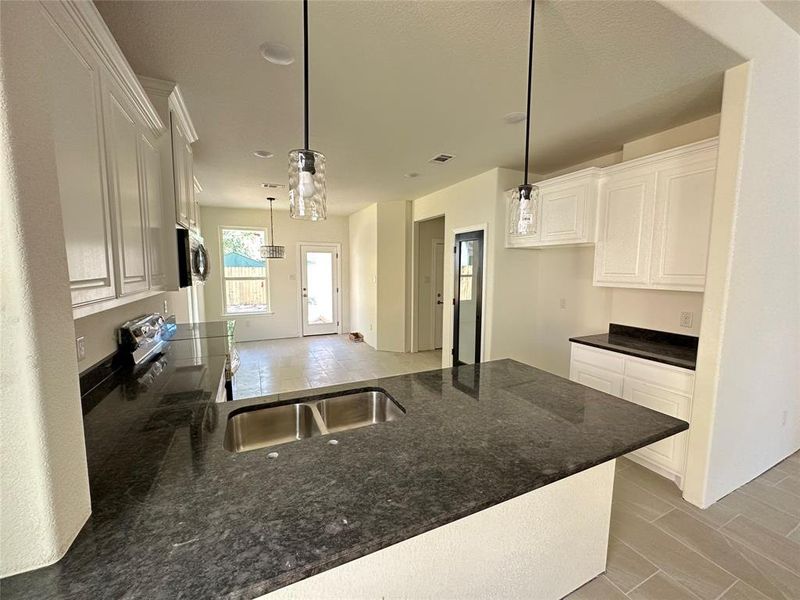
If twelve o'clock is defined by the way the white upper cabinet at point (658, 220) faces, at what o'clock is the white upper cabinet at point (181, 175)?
the white upper cabinet at point (181, 175) is roughly at 12 o'clock from the white upper cabinet at point (658, 220).

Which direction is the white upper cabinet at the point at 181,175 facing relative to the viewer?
to the viewer's right

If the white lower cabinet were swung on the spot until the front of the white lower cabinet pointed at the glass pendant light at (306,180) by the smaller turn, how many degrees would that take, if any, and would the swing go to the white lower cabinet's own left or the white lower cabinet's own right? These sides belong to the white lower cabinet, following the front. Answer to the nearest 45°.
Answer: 0° — it already faces it

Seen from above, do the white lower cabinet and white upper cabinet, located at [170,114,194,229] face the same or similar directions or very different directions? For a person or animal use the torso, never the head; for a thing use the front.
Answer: very different directions

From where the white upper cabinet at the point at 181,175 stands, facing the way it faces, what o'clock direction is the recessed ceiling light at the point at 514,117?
The recessed ceiling light is roughly at 1 o'clock from the white upper cabinet.

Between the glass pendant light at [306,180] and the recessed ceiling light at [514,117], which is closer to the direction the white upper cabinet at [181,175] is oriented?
the recessed ceiling light

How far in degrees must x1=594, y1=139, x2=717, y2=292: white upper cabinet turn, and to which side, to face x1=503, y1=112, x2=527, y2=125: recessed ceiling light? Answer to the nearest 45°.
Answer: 0° — it already faces it
